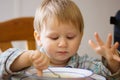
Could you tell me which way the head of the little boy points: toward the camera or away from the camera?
toward the camera

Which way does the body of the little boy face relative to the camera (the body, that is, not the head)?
toward the camera
